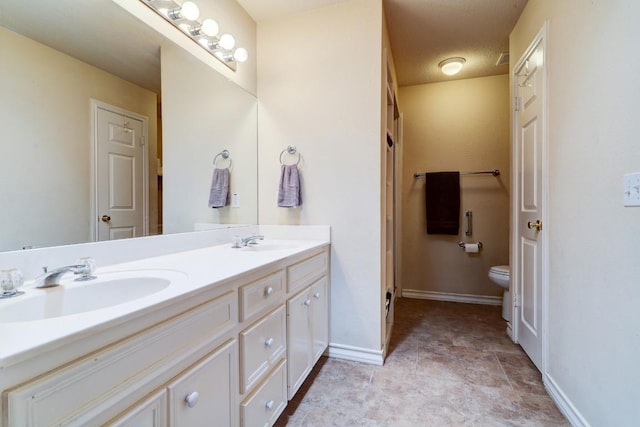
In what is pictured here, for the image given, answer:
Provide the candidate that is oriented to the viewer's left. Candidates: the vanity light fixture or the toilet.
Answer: the toilet

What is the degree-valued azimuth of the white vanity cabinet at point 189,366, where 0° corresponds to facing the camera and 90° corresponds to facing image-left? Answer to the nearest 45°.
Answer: approximately 315°

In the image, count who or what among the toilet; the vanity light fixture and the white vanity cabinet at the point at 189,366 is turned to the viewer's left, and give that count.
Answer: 1

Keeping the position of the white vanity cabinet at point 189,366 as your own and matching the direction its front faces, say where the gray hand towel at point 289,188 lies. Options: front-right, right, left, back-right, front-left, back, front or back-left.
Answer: left

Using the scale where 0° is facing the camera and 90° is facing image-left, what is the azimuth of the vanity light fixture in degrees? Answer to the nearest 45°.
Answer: approximately 315°

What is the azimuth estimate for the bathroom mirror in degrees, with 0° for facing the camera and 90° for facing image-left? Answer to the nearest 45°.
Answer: approximately 315°

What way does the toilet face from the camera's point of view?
to the viewer's left

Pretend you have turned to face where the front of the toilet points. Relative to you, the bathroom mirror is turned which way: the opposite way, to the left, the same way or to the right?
the opposite way
